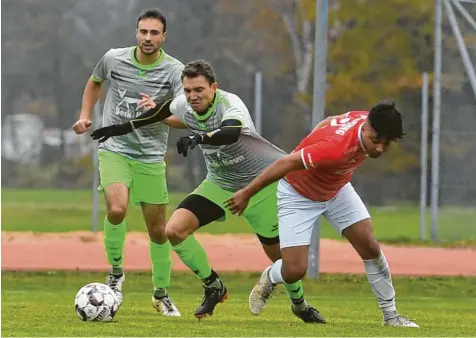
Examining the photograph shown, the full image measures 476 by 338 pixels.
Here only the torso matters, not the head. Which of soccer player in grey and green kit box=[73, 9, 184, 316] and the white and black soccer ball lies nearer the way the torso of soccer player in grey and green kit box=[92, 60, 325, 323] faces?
the white and black soccer ball

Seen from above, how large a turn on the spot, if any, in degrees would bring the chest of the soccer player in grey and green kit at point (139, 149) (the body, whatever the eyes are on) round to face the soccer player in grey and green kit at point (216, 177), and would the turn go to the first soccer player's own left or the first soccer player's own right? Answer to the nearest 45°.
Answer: approximately 45° to the first soccer player's own left

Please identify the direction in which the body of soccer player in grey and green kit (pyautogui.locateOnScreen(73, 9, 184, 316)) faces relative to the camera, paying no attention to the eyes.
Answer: toward the camera

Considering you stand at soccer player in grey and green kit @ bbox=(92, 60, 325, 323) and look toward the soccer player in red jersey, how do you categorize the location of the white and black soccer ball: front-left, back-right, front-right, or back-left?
back-right

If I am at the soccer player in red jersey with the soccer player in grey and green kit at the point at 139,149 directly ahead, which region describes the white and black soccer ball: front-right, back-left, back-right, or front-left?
front-left

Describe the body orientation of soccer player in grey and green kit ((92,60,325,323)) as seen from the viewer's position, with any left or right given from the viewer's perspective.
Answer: facing the viewer and to the left of the viewer
